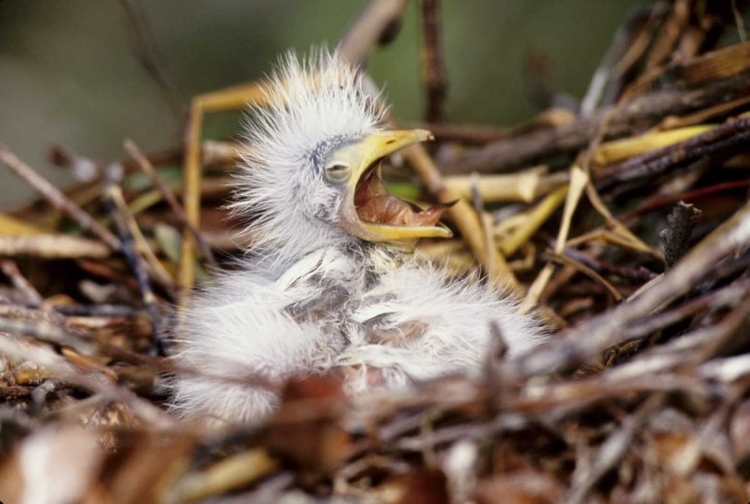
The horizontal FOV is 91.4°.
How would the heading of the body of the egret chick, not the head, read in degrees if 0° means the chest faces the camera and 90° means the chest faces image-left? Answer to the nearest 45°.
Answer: approximately 315°
